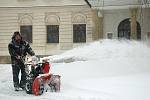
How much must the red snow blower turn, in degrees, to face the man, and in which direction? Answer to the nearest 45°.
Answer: approximately 180°

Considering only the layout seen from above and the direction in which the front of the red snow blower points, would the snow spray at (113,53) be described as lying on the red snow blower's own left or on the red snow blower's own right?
on the red snow blower's own left

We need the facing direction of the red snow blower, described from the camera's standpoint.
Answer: facing the viewer and to the right of the viewer
